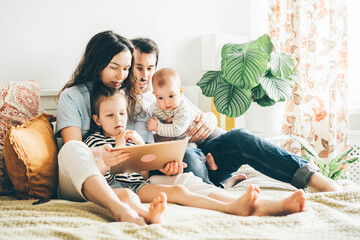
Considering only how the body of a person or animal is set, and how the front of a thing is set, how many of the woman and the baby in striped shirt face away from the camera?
0

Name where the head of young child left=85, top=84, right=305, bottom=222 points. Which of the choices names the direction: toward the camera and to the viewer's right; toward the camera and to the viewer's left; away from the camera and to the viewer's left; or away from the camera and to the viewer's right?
toward the camera and to the viewer's right

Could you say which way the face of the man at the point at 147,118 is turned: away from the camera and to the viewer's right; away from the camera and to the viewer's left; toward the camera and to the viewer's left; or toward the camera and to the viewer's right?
toward the camera and to the viewer's left

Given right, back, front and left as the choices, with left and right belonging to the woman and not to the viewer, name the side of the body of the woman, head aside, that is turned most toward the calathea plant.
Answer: left

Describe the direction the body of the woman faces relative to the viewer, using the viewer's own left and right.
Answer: facing the viewer and to the right of the viewer

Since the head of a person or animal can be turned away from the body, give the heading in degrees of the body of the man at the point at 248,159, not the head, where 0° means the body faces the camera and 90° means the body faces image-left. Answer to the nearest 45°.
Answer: approximately 315°
